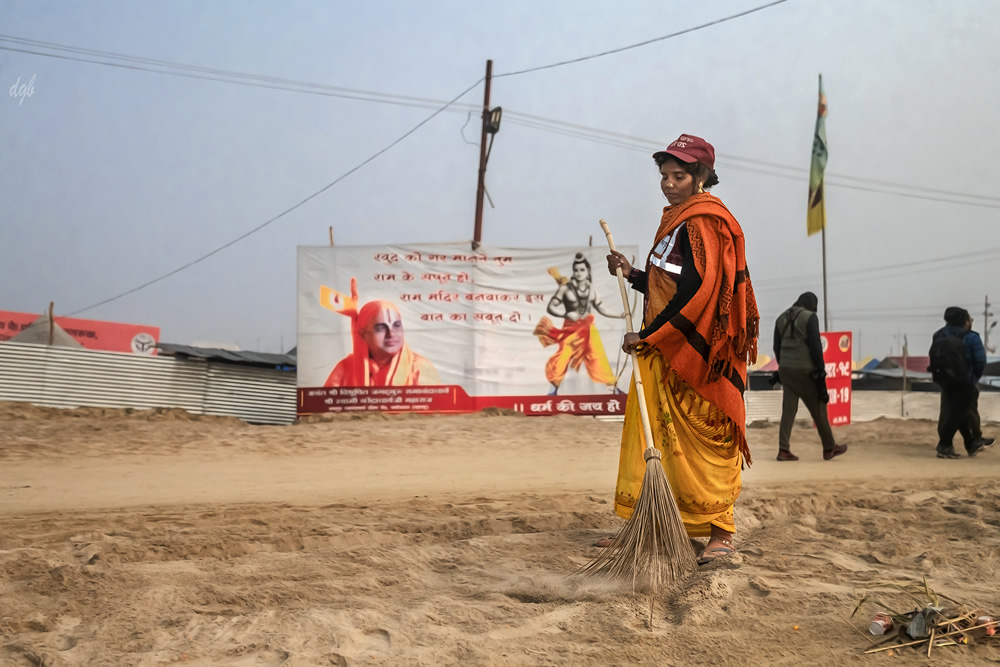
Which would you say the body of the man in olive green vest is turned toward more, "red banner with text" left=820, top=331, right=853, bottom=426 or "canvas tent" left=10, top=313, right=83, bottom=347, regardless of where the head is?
the red banner with text

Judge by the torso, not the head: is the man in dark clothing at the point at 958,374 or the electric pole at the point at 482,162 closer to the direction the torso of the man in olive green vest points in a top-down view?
the man in dark clothing

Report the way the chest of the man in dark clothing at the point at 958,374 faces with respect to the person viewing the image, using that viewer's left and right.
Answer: facing away from the viewer and to the right of the viewer

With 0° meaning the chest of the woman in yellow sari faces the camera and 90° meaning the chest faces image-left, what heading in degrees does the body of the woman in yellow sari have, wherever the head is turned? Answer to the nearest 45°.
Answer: approximately 45°

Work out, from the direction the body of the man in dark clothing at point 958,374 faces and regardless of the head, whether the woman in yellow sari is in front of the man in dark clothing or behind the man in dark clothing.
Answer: behind

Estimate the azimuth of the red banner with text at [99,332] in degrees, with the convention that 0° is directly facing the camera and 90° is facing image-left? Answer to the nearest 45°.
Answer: approximately 0°

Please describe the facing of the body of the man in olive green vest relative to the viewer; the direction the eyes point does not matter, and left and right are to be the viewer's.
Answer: facing away from the viewer and to the right of the viewer

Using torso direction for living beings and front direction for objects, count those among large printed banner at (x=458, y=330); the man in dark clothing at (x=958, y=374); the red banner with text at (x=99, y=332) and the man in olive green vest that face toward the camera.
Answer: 2

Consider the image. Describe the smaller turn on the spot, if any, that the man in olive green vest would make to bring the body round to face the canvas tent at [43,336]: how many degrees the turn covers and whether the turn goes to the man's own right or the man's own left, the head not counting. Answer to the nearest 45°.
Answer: approximately 135° to the man's own left

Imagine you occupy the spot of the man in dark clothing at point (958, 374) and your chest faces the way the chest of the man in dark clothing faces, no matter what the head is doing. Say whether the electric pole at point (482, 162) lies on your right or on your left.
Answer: on your left
